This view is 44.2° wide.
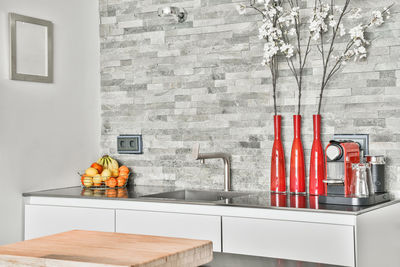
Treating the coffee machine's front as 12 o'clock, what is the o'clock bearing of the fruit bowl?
The fruit bowl is roughly at 2 o'clock from the coffee machine.

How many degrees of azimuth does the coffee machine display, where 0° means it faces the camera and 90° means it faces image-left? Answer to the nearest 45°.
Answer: approximately 45°

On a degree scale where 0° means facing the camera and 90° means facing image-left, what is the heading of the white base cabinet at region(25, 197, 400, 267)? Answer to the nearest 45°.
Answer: approximately 45°
